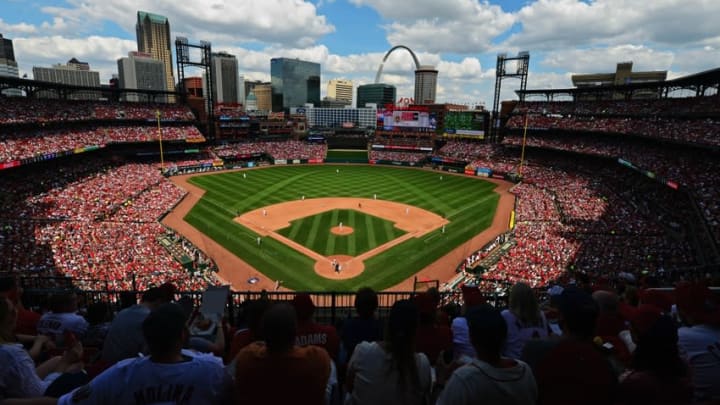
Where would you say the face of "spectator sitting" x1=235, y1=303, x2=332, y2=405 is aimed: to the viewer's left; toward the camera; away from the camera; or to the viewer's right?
away from the camera

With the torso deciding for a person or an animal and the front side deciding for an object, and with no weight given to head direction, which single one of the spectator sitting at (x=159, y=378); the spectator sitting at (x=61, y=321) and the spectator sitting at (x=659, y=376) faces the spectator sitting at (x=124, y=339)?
the spectator sitting at (x=159, y=378)

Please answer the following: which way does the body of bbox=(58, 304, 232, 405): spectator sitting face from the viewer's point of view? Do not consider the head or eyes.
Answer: away from the camera

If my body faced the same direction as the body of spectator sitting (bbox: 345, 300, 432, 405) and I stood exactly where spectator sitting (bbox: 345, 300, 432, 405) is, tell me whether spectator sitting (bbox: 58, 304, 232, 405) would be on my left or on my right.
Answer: on my left

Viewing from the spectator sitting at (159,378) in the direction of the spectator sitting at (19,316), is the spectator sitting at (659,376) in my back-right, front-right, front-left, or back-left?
back-right

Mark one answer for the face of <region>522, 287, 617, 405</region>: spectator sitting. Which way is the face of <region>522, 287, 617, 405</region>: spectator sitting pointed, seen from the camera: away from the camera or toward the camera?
away from the camera

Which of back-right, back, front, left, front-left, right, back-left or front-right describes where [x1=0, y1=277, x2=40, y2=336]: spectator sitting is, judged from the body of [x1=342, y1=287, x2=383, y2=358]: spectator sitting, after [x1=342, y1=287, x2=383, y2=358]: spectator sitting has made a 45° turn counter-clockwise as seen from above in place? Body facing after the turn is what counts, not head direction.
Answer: front-left

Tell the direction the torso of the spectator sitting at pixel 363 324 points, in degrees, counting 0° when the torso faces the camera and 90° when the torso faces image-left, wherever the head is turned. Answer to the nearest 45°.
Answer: approximately 180°

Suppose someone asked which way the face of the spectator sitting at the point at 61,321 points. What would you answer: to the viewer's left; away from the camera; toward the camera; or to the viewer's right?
away from the camera

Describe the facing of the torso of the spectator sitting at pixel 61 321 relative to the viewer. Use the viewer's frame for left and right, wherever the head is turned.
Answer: facing away from the viewer

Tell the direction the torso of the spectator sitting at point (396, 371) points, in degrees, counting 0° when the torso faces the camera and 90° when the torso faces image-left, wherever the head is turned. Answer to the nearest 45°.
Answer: approximately 180°

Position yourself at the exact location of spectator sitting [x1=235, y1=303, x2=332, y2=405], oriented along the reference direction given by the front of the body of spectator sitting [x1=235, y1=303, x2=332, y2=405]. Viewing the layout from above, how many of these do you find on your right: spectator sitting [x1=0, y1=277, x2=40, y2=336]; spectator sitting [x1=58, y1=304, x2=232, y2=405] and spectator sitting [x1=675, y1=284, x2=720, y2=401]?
1

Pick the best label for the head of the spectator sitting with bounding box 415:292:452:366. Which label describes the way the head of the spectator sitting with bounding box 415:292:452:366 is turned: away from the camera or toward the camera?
away from the camera

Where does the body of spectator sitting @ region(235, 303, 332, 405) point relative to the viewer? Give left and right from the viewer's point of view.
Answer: facing away from the viewer
